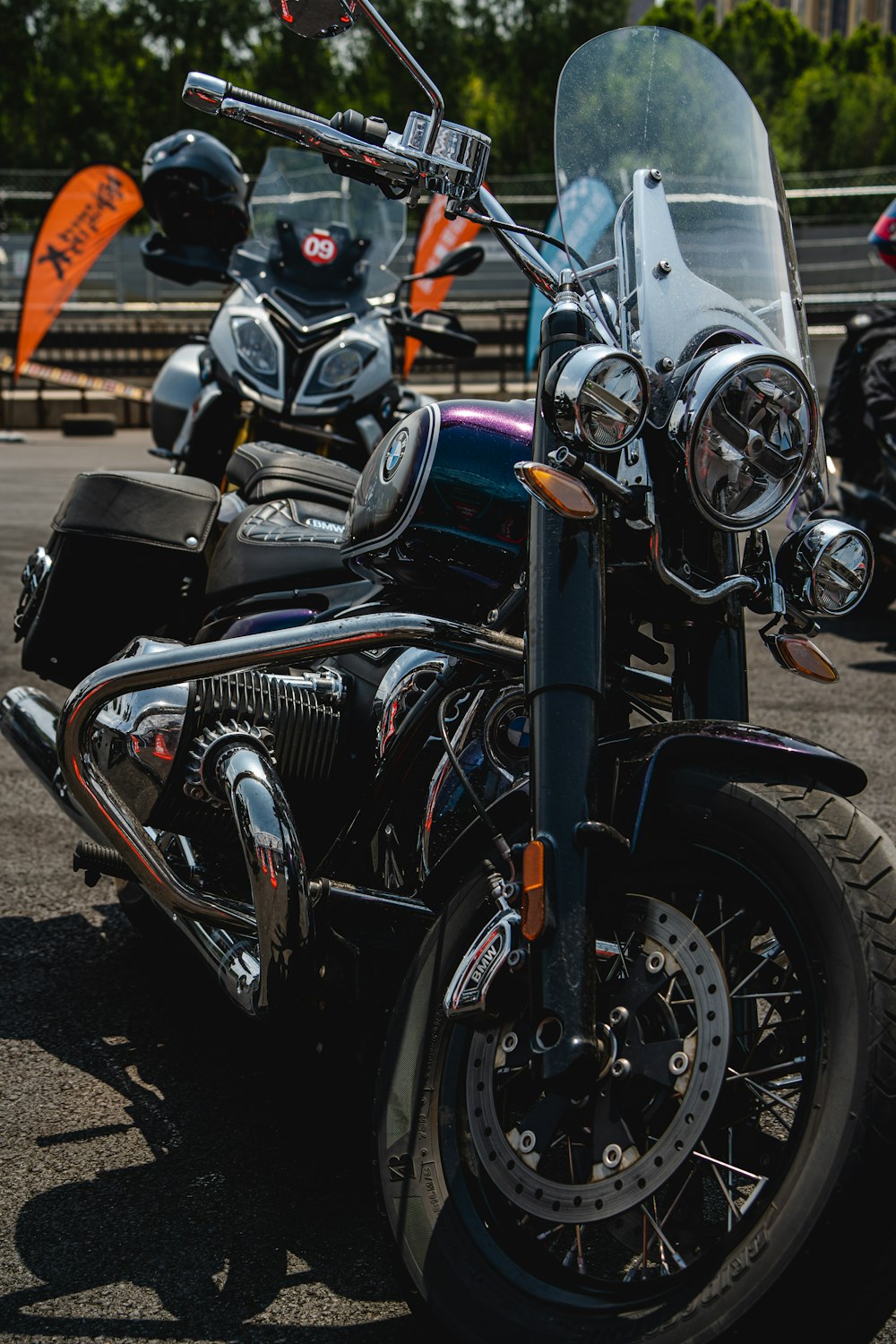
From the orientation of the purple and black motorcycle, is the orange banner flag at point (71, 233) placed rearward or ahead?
rearward

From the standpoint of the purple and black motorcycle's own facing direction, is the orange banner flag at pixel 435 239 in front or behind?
behind

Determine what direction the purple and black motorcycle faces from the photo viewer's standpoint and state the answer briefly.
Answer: facing the viewer and to the right of the viewer

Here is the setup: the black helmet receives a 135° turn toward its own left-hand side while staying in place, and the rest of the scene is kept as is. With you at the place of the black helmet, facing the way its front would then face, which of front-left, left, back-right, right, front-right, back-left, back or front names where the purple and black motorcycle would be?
right

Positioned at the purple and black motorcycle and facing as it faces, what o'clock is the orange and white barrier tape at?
The orange and white barrier tape is roughly at 7 o'clock from the purple and black motorcycle.

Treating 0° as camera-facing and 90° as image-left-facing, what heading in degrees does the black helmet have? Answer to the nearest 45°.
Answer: approximately 45°

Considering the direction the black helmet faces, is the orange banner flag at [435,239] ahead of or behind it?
behind
